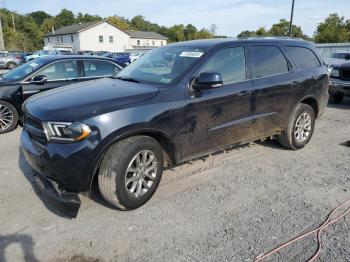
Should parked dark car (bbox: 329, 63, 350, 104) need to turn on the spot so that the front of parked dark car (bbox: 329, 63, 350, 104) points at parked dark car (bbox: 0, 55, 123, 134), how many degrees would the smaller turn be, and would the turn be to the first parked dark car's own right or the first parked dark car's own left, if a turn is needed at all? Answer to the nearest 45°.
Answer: approximately 45° to the first parked dark car's own right

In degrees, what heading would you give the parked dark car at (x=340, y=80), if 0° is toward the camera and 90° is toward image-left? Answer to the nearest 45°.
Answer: approximately 0°

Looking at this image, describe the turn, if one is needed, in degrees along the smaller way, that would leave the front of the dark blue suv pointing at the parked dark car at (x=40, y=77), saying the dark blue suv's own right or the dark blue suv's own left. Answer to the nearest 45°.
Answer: approximately 90° to the dark blue suv's own right

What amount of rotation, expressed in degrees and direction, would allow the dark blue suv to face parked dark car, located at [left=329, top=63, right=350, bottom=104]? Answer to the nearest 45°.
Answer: approximately 180°

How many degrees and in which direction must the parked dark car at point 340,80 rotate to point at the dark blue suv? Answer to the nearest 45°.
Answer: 0° — it already faces it

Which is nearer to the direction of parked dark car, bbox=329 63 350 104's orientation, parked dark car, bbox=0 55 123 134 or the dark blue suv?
the dark blue suv

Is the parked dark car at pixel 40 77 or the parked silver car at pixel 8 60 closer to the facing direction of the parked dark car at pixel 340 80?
the parked dark car

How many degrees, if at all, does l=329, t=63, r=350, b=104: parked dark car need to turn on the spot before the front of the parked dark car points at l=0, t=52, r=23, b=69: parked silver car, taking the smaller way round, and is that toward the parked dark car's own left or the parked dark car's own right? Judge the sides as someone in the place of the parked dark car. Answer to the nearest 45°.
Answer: approximately 90° to the parked dark car's own right

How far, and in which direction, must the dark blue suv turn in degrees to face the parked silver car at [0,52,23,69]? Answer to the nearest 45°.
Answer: approximately 90° to its right

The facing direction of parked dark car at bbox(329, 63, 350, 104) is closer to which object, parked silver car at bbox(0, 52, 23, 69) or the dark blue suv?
the dark blue suv
